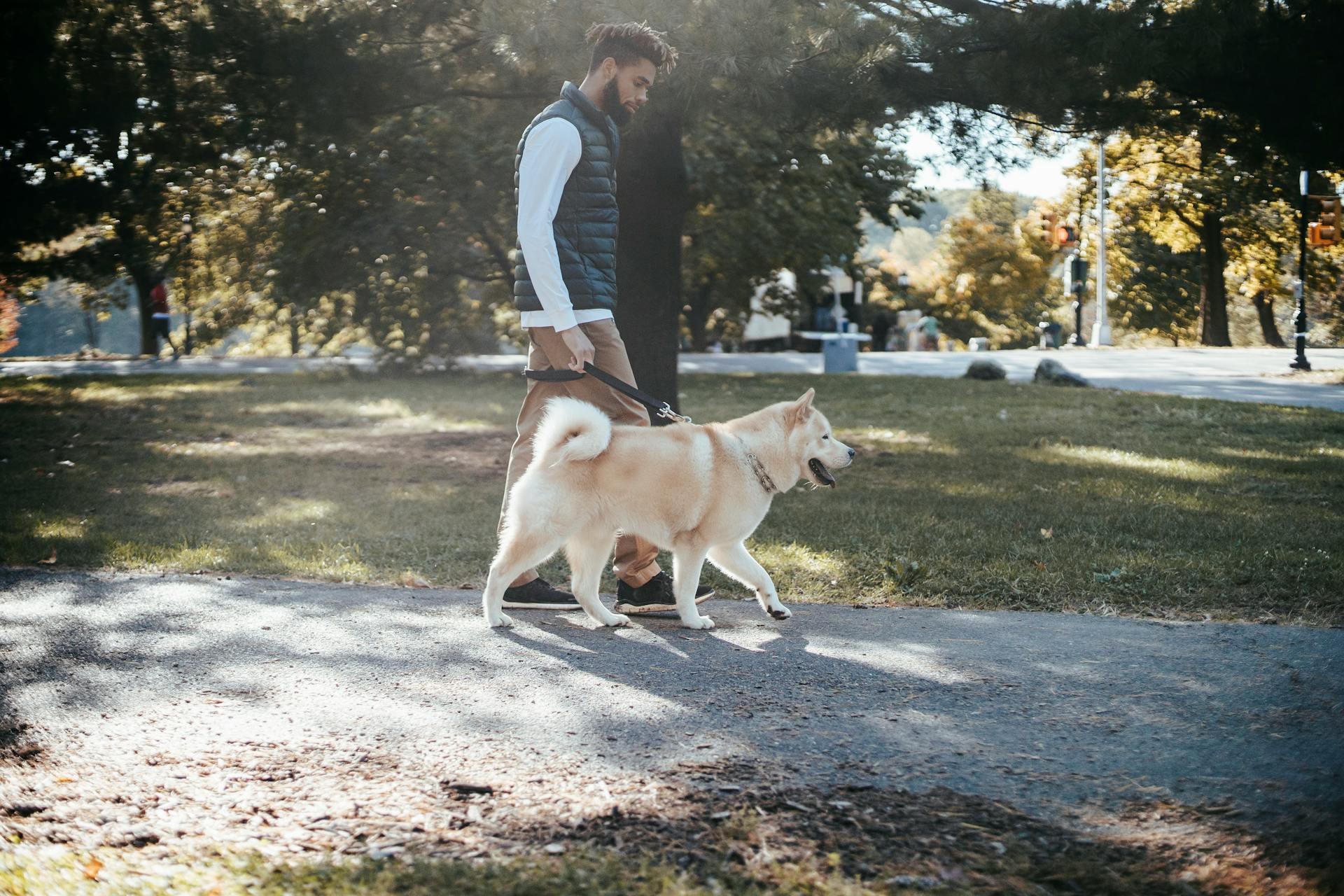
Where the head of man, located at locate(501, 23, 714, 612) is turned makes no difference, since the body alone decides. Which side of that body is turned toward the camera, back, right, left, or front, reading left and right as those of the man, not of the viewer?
right

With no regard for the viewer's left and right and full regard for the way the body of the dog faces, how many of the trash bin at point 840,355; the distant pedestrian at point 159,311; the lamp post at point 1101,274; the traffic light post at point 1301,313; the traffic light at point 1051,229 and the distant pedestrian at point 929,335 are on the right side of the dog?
0

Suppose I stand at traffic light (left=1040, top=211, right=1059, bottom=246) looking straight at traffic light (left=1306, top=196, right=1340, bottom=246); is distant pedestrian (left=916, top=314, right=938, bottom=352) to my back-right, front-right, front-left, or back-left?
back-right

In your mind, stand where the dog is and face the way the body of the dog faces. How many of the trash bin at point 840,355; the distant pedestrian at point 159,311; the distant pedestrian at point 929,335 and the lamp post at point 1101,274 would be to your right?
0

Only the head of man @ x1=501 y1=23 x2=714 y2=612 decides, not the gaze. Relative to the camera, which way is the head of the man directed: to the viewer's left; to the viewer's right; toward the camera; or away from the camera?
to the viewer's right

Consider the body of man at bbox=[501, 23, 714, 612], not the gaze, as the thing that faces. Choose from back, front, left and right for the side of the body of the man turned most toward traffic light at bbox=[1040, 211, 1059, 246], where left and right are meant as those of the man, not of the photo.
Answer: left

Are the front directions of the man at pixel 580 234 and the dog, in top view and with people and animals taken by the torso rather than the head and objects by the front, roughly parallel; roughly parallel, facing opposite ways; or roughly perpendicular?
roughly parallel

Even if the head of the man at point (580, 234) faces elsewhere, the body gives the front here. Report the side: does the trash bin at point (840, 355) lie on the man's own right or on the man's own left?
on the man's own left

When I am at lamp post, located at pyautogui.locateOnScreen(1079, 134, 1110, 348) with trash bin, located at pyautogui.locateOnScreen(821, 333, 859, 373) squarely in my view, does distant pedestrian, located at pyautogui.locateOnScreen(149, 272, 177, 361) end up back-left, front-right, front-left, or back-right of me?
front-right

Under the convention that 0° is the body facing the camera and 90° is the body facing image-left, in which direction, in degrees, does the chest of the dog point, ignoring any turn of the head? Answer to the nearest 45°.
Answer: approximately 270°
